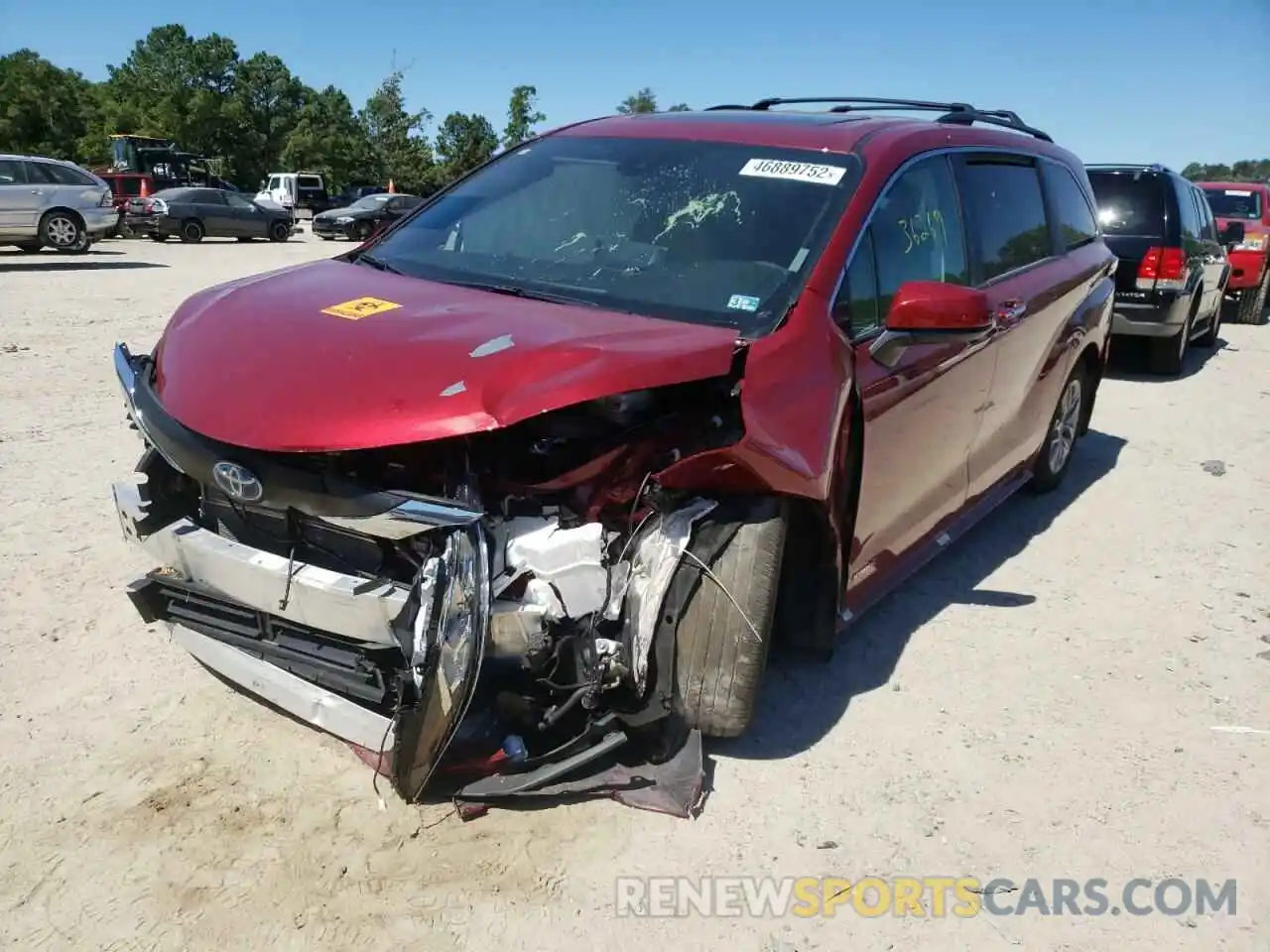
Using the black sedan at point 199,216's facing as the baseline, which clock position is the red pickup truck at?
The red pickup truck is roughly at 3 o'clock from the black sedan.

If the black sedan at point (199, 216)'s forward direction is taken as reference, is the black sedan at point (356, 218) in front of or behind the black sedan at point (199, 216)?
in front

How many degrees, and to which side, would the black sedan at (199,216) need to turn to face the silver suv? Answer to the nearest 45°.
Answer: approximately 135° to its right

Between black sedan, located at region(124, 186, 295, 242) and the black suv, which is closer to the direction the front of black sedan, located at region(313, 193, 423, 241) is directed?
the black sedan

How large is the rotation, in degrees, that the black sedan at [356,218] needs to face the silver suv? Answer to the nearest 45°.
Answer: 0° — it already faces it

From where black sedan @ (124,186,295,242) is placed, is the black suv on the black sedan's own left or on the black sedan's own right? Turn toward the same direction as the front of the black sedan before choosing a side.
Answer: on the black sedan's own right

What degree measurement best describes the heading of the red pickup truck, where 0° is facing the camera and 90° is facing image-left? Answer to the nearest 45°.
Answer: approximately 0°

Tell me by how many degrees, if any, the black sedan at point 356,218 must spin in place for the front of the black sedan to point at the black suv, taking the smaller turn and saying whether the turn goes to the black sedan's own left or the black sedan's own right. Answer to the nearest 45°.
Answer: approximately 45° to the black sedan's own left
